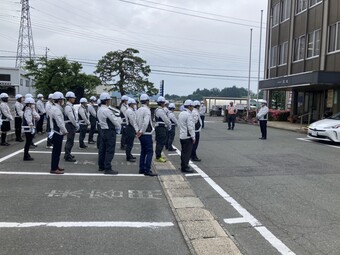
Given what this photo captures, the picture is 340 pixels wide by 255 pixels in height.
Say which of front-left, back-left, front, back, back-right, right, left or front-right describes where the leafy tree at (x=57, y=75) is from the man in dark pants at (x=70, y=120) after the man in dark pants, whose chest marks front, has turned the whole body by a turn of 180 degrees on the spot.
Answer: right

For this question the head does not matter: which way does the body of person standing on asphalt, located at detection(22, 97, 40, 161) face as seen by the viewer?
to the viewer's right

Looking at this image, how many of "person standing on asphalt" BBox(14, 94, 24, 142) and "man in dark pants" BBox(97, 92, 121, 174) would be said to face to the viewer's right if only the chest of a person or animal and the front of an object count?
2

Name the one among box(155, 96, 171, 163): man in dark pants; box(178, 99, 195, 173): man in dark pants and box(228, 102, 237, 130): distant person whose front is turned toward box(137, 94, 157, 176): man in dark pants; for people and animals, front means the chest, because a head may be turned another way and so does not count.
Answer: the distant person

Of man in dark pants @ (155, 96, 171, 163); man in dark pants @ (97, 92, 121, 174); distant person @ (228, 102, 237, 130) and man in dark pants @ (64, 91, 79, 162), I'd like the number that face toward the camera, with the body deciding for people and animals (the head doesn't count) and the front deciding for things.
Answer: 1

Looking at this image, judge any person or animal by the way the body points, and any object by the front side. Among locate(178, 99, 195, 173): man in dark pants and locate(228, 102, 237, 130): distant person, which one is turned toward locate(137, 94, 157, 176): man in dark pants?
the distant person

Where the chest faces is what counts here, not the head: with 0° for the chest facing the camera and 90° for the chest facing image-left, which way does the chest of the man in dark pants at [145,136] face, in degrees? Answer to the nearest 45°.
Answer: approximately 270°

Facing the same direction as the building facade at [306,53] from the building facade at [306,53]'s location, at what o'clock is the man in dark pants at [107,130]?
The man in dark pants is roughly at 11 o'clock from the building facade.

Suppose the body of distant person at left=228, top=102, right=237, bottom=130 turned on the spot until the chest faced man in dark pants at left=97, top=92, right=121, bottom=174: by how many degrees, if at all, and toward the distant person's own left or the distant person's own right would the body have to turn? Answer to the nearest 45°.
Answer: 0° — they already face them

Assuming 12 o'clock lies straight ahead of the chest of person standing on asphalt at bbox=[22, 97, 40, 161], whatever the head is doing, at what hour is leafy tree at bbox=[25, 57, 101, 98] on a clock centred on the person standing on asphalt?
The leafy tree is roughly at 9 o'clock from the person standing on asphalt.

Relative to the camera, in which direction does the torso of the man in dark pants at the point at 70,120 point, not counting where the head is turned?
to the viewer's right

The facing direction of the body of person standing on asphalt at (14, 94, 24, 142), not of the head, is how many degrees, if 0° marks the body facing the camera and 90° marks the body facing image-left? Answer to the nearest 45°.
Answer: approximately 270°

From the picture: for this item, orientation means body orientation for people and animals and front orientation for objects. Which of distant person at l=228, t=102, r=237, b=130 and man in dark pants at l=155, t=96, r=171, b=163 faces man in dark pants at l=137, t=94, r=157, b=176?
the distant person

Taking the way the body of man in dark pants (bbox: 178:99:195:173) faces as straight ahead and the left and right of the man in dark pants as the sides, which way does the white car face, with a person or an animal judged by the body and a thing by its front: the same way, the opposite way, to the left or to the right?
the opposite way

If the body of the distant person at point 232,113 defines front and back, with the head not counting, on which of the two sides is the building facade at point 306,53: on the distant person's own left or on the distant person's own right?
on the distant person's own left

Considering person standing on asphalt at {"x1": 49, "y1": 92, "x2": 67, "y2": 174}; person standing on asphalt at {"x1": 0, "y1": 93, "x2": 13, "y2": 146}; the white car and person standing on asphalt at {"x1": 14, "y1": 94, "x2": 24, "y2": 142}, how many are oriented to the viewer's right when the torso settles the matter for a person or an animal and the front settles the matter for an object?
3
